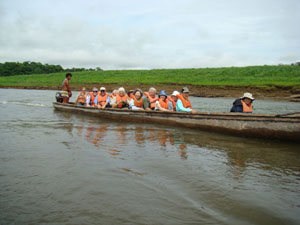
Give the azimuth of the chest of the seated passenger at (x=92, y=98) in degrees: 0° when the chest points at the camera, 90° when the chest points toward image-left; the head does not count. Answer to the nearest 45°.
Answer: approximately 315°

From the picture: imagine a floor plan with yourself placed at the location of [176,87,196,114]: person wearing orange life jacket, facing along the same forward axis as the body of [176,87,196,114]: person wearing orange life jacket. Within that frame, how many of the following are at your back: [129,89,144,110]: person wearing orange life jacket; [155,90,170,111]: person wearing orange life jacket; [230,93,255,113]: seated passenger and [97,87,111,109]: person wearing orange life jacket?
3

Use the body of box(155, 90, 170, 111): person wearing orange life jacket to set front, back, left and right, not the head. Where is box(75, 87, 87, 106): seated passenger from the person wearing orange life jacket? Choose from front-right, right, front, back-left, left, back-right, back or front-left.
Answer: back

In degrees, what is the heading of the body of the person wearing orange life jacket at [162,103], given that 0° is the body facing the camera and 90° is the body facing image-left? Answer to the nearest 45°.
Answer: approximately 315°

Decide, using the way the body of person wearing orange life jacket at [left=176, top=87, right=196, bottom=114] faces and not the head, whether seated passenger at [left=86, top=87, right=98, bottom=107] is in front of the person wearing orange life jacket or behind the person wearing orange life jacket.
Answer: behind
